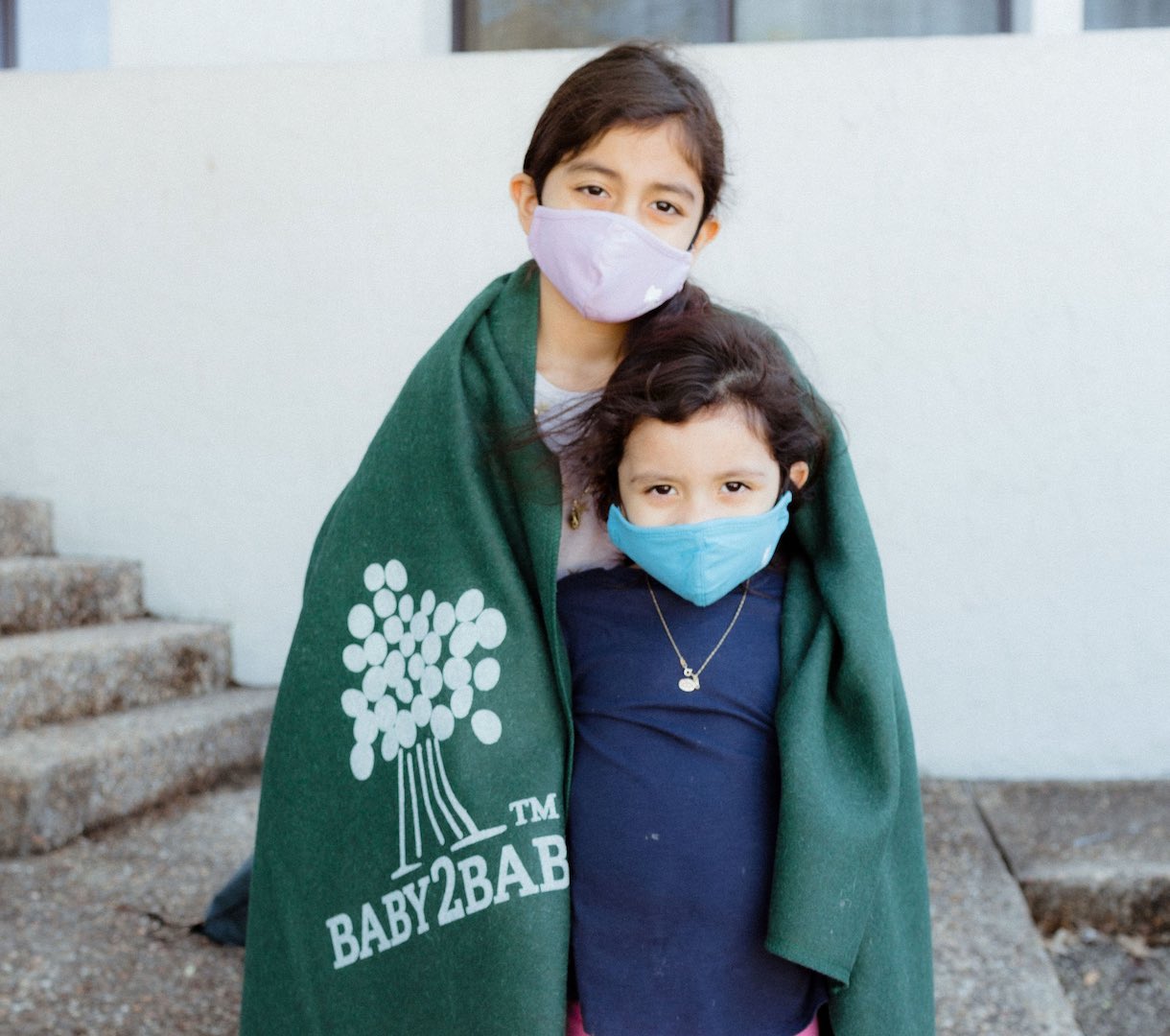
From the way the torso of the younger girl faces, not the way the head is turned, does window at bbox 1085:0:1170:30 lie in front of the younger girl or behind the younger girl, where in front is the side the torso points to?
behind

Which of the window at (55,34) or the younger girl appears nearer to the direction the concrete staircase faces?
the younger girl

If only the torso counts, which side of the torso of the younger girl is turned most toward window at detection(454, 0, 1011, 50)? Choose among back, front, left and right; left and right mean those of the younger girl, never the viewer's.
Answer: back

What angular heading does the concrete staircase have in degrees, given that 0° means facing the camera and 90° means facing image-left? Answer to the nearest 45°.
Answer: approximately 315°

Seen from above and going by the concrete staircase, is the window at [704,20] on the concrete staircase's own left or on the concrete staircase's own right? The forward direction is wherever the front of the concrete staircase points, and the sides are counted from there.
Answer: on the concrete staircase's own left

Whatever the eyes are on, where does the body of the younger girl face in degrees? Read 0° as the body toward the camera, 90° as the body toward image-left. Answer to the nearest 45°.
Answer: approximately 0°

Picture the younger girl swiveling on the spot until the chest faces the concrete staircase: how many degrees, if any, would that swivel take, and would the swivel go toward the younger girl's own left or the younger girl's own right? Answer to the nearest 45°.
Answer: approximately 135° to the younger girl's own right

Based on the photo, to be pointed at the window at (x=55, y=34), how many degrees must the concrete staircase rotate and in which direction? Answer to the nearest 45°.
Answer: approximately 135° to its left

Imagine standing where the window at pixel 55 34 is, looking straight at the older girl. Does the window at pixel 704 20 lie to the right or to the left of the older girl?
left
